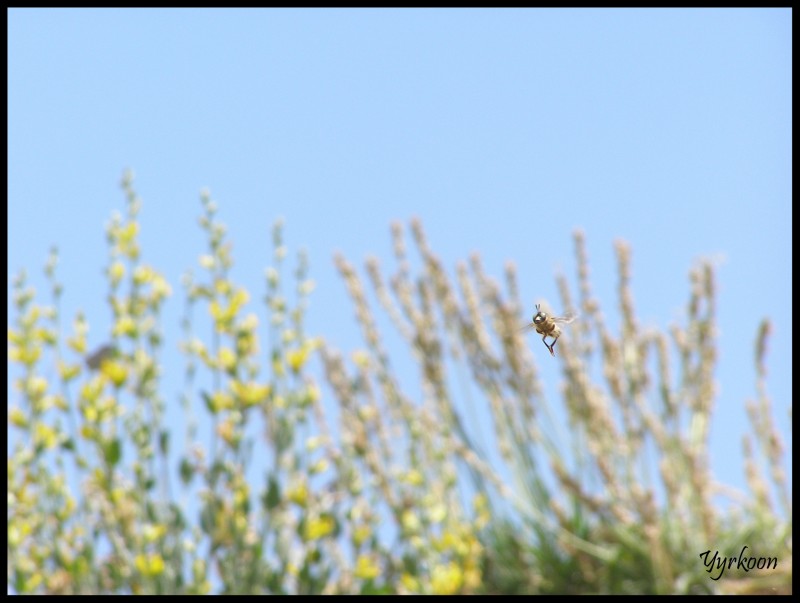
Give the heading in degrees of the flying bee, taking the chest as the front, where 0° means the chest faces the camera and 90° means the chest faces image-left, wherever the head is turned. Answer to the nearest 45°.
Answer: approximately 45°

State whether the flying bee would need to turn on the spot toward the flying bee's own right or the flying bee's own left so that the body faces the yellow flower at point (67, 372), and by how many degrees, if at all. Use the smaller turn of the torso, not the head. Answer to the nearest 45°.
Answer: approximately 90° to the flying bee's own right

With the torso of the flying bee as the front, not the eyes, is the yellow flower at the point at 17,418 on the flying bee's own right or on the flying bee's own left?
on the flying bee's own right

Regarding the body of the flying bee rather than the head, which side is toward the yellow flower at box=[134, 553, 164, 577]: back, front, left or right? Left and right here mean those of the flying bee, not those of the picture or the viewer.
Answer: right

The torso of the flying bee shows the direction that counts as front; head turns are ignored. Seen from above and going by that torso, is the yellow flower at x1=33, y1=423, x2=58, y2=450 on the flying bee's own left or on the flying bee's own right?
on the flying bee's own right

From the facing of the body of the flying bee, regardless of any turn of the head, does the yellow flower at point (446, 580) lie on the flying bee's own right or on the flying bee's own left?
on the flying bee's own right

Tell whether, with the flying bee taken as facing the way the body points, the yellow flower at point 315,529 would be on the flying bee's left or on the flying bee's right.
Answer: on the flying bee's right

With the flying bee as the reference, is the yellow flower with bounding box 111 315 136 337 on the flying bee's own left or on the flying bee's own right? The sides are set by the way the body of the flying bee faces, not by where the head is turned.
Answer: on the flying bee's own right

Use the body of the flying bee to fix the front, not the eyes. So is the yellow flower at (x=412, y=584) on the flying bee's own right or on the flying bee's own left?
on the flying bee's own right

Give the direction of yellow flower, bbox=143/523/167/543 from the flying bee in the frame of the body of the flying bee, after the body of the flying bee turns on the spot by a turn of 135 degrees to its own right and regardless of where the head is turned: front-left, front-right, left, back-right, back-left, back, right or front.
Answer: front-left

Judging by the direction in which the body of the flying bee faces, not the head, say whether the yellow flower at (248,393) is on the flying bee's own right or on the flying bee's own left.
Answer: on the flying bee's own right
